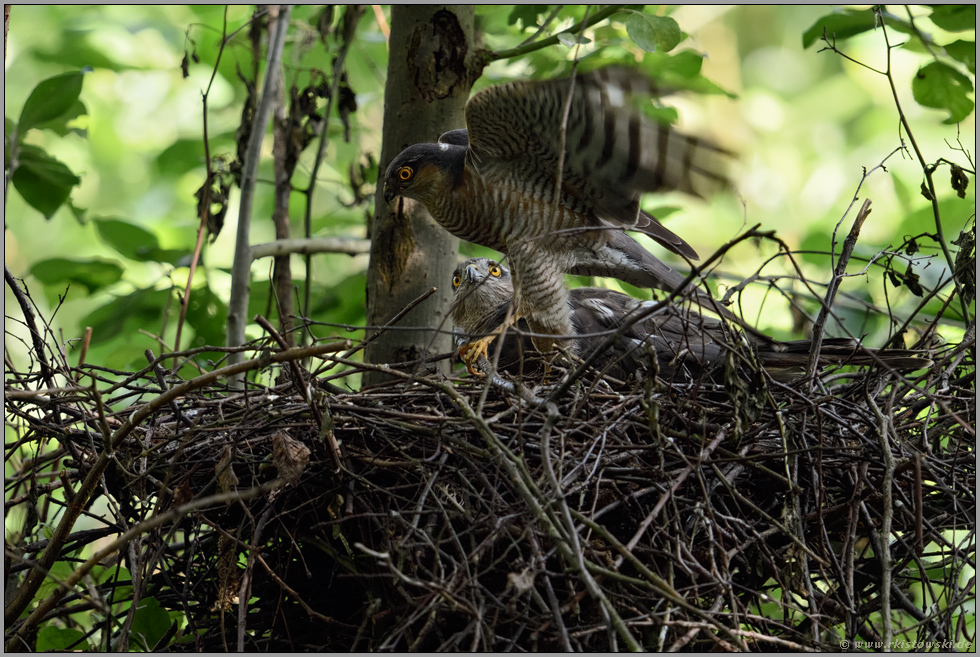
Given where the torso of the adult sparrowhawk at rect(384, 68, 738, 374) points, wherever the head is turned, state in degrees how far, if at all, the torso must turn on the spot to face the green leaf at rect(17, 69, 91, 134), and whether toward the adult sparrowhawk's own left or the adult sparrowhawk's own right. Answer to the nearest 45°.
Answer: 0° — it already faces it

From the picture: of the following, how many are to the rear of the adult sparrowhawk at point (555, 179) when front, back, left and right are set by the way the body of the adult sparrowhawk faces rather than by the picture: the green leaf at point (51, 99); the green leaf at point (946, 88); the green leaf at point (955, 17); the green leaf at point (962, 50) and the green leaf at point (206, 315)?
3

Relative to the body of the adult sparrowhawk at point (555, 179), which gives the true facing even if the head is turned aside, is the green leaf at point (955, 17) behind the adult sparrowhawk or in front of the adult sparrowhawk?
behind

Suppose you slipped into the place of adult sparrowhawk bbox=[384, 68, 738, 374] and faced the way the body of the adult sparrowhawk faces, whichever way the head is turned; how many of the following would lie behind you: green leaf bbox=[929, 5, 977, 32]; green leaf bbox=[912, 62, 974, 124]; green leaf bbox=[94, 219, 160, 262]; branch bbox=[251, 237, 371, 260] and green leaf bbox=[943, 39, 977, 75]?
3

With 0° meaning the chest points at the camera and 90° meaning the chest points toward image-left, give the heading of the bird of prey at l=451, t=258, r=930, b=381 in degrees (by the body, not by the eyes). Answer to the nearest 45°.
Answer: approximately 90°

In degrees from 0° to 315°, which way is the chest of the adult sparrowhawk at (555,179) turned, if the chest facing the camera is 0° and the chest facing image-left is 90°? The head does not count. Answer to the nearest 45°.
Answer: approximately 90°

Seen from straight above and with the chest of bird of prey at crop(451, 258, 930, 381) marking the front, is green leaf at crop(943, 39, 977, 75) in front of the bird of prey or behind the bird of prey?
behind
